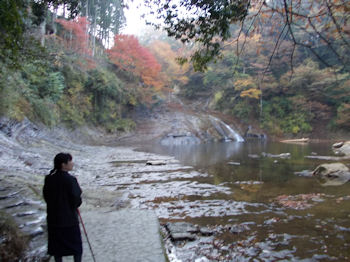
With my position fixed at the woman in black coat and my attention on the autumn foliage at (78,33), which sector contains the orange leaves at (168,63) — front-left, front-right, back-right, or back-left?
front-right

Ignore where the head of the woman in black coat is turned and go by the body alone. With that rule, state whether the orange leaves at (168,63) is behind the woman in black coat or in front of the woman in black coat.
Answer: in front

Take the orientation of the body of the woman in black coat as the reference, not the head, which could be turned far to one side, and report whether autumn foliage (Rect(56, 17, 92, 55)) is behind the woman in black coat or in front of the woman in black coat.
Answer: in front

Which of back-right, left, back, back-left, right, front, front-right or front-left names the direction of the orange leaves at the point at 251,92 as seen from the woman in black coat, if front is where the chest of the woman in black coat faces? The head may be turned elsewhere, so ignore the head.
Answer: front

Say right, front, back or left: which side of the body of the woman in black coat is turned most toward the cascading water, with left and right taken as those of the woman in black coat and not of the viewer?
front

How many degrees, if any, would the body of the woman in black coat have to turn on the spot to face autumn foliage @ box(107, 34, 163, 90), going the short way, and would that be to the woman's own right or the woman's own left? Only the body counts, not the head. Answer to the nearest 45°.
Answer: approximately 45° to the woman's own left

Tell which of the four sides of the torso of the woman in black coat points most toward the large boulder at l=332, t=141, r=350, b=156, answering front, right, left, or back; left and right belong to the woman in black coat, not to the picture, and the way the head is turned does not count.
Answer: front

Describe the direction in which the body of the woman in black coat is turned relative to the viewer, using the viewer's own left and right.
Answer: facing away from the viewer and to the right of the viewer
